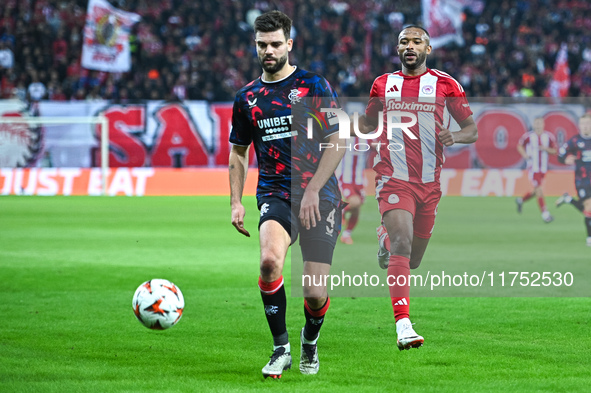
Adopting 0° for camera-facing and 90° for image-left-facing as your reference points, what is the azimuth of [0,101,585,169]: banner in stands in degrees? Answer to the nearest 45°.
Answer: approximately 0°

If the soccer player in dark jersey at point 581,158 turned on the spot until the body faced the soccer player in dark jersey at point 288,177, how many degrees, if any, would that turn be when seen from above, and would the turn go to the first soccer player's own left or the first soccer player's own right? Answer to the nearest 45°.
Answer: approximately 45° to the first soccer player's own right

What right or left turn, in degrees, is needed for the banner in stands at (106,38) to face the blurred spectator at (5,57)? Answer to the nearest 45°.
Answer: approximately 90° to its right

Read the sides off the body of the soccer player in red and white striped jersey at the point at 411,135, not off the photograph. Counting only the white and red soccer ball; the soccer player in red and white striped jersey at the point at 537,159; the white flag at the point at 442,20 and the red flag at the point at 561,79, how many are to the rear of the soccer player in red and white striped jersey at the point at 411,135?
3

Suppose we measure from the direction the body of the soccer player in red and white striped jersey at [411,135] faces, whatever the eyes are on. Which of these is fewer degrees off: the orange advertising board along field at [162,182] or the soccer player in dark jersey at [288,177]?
the soccer player in dark jersey
